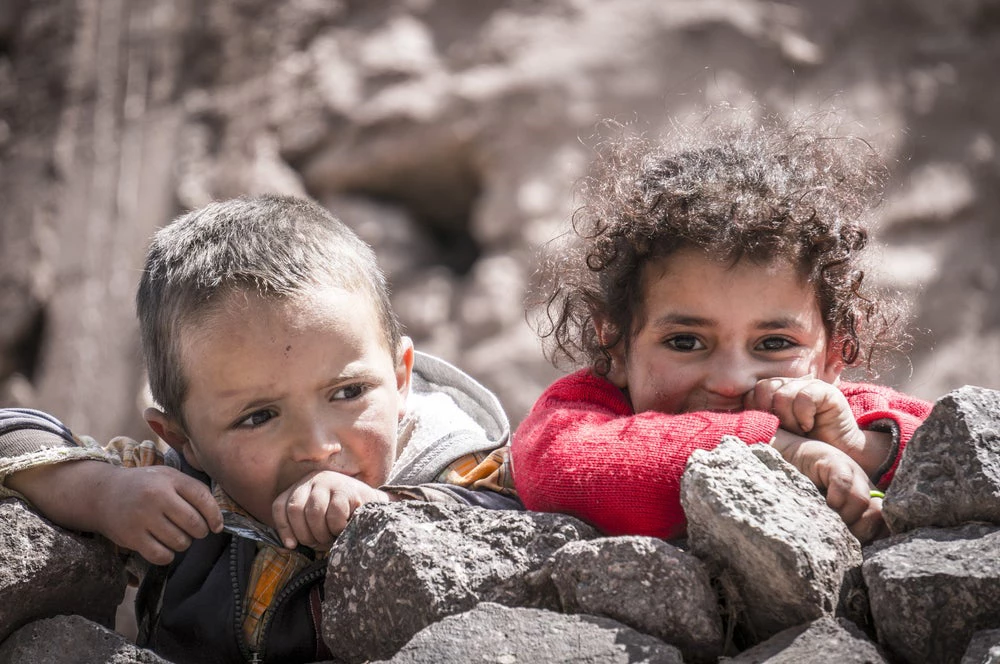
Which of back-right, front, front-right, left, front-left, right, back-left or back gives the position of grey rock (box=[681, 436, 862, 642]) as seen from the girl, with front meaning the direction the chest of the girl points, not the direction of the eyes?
front

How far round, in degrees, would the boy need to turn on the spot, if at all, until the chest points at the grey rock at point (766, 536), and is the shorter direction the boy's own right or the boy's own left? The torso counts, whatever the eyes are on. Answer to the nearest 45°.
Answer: approximately 45° to the boy's own left

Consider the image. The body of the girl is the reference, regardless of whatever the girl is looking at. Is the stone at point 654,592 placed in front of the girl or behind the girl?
in front

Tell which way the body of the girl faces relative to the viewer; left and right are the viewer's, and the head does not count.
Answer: facing the viewer

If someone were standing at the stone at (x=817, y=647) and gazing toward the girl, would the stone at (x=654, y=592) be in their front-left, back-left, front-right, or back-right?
front-left

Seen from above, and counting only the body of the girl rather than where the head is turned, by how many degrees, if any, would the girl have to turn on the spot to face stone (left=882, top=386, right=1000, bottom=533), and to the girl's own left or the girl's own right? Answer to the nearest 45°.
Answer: approximately 45° to the girl's own left

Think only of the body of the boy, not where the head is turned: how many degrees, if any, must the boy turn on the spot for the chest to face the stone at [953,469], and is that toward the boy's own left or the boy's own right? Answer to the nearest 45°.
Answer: approximately 45° to the boy's own left

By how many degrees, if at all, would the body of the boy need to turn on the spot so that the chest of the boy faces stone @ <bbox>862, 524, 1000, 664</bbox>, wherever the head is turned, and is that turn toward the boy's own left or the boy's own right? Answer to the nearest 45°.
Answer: approximately 45° to the boy's own left

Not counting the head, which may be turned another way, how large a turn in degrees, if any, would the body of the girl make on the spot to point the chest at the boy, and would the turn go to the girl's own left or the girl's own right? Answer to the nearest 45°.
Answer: approximately 90° to the girl's own right

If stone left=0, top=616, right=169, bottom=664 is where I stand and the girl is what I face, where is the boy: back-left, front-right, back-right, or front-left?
front-left

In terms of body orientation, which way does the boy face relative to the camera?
toward the camera

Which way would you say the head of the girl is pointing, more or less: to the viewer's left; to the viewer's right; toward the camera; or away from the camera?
toward the camera

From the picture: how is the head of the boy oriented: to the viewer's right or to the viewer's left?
to the viewer's right

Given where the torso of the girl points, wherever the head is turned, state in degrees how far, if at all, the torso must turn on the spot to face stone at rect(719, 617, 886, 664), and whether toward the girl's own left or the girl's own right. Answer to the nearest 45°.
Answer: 0° — they already face it

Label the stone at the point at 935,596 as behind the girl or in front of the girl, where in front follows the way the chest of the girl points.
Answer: in front

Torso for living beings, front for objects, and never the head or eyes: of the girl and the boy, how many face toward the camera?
2

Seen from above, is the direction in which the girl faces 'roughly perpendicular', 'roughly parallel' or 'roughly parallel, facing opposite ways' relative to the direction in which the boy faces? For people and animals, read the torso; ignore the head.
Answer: roughly parallel
